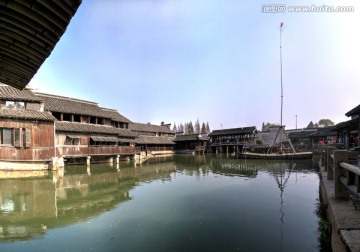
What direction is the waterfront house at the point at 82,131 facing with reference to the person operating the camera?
facing the viewer and to the right of the viewer

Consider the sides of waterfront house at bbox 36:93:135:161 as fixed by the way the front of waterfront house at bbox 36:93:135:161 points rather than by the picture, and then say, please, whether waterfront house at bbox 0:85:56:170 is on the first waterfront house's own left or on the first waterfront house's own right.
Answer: on the first waterfront house's own right
